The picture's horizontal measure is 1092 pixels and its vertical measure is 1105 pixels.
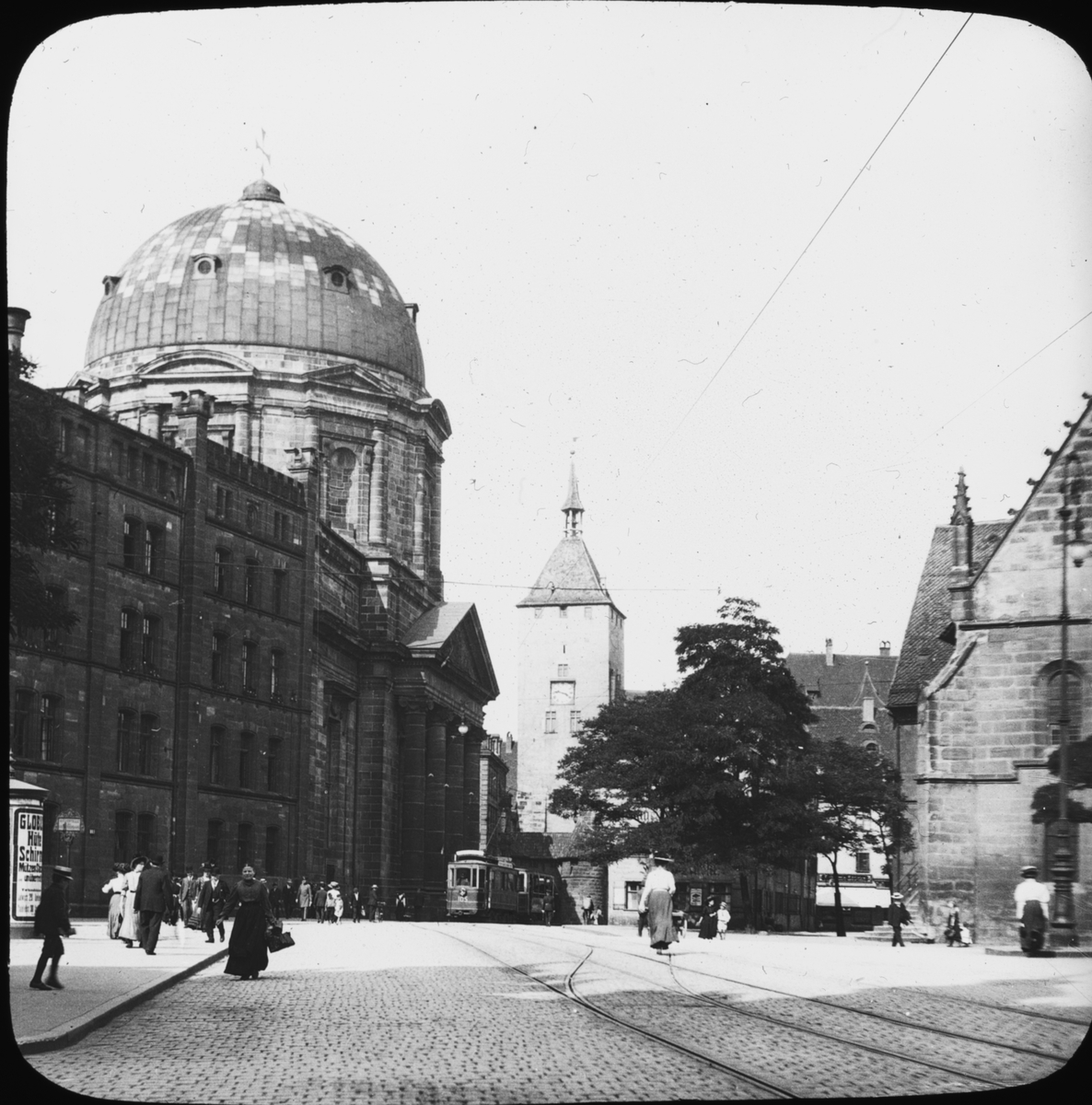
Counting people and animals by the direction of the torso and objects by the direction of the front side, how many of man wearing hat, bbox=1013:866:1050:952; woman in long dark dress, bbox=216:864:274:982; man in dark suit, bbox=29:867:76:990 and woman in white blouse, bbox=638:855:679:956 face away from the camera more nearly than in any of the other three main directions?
2

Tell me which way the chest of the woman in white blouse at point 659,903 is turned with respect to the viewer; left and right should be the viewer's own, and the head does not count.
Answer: facing away from the viewer

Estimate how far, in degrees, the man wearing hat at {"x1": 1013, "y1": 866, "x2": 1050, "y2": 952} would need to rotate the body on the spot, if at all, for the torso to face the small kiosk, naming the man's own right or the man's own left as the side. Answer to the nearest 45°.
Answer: approximately 90° to the man's own left

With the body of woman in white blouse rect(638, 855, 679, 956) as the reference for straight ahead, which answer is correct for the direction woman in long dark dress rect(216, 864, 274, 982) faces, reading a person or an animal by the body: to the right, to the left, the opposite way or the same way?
the opposite way

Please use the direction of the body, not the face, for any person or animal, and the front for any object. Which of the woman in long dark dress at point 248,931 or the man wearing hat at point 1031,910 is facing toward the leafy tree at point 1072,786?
the man wearing hat

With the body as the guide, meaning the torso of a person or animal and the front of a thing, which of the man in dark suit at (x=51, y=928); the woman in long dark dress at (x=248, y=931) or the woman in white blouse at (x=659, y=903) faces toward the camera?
the woman in long dark dress
